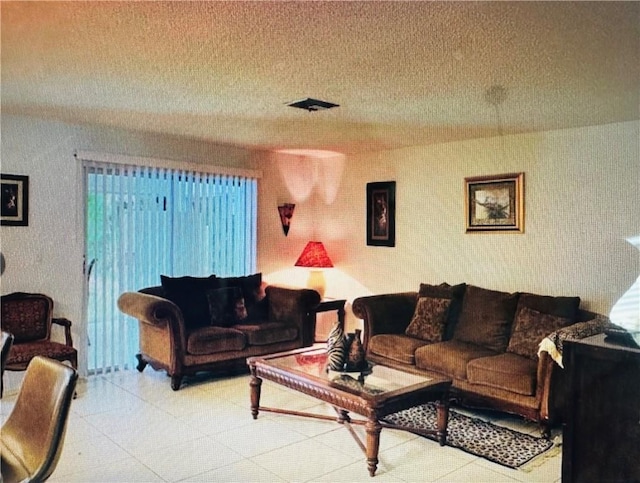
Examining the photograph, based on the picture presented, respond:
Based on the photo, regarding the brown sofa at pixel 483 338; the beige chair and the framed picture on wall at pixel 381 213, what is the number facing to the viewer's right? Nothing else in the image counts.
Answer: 0

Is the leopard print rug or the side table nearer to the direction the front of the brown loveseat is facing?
the leopard print rug

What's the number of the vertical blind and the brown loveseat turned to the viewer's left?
0

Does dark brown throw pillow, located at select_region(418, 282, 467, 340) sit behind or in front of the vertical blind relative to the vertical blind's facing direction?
in front

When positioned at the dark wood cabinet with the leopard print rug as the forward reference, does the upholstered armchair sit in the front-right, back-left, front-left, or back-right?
front-left

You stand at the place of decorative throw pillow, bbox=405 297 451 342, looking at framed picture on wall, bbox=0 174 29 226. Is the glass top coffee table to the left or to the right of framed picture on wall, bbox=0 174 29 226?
left

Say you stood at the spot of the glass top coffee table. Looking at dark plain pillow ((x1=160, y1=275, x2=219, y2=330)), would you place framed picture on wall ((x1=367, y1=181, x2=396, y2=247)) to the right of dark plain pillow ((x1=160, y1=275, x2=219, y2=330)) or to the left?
right

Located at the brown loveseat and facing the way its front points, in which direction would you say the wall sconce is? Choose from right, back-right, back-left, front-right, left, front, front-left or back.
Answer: left

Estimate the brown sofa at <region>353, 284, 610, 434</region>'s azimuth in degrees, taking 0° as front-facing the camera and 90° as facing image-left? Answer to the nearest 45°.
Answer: approximately 45°

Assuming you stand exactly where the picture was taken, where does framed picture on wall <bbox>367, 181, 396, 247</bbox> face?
facing the viewer and to the left of the viewer

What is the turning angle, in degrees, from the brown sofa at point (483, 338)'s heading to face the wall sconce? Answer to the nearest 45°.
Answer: approximately 90° to its right

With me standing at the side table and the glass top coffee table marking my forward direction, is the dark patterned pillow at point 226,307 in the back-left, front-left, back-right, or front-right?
front-right

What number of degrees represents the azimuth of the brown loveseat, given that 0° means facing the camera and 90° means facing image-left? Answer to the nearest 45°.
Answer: approximately 315°
